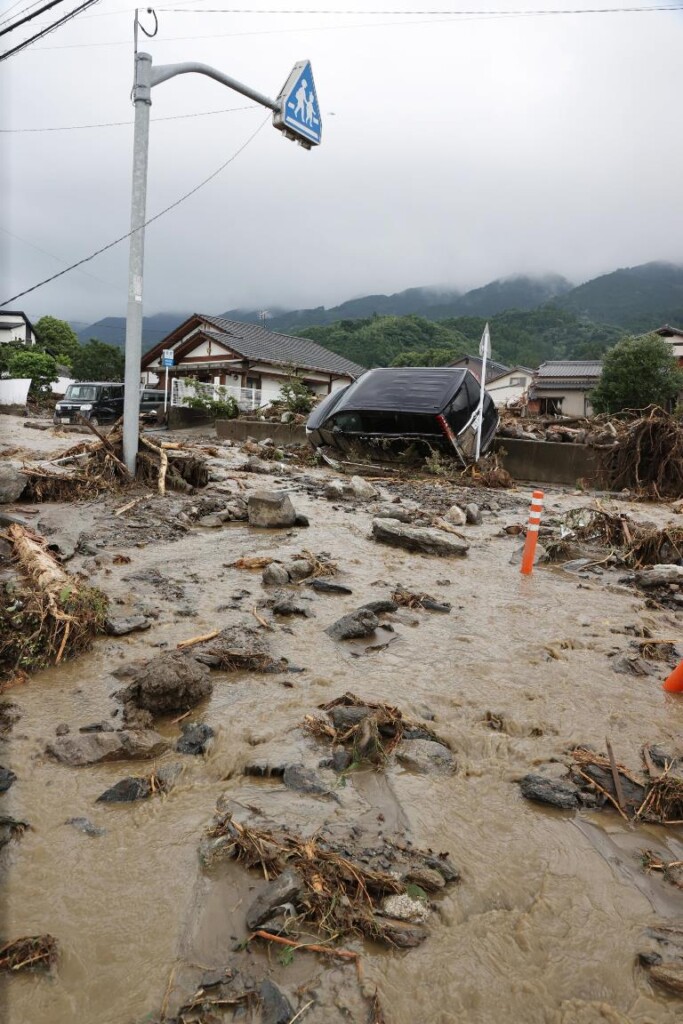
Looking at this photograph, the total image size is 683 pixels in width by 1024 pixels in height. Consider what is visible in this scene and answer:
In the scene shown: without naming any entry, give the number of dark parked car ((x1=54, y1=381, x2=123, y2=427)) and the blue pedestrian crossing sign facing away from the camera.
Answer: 0

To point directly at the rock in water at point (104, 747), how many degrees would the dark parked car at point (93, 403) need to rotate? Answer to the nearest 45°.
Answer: approximately 45° to its left

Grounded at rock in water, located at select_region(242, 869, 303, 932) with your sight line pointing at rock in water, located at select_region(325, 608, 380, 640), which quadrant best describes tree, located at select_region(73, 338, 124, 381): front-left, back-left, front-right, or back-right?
front-left

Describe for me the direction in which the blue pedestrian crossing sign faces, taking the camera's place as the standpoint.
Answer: facing the viewer and to the right of the viewer

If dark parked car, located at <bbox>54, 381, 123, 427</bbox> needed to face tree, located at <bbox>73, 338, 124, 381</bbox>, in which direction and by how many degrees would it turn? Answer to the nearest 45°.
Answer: approximately 135° to its right

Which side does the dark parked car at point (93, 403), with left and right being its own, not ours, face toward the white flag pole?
left

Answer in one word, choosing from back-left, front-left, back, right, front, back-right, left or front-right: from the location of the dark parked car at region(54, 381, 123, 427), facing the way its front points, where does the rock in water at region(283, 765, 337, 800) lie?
front-left

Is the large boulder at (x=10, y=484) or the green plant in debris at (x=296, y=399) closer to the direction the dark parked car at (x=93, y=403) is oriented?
the large boulder

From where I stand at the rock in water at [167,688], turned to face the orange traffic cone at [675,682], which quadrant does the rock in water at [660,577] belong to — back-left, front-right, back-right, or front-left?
front-left

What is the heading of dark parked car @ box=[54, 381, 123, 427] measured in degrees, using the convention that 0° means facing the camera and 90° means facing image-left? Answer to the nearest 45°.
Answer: approximately 45°

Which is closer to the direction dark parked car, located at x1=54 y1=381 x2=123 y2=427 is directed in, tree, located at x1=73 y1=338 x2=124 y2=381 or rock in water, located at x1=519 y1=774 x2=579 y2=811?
the rock in water

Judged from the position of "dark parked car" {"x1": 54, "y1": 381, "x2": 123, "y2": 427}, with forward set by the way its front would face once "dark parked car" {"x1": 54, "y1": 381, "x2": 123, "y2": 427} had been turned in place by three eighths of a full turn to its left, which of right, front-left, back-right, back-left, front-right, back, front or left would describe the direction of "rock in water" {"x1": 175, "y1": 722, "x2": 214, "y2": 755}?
right

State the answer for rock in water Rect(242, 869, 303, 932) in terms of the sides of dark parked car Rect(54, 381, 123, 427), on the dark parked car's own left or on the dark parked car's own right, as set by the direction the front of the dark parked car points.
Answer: on the dark parked car's own left
